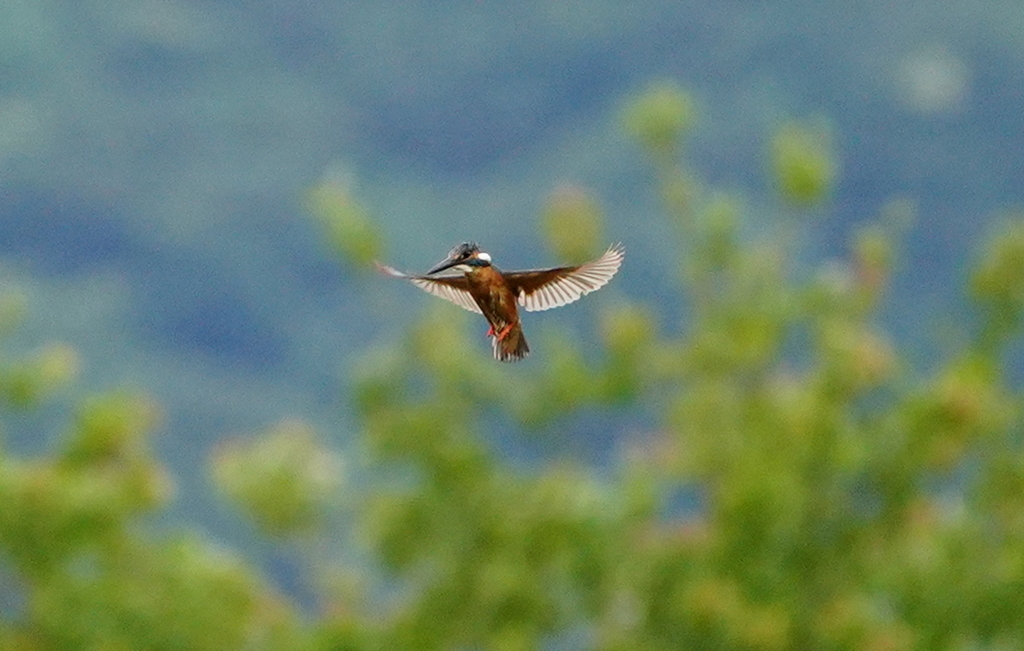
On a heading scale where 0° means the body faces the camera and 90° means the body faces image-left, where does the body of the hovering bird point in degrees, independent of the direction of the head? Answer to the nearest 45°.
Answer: approximately 45°
